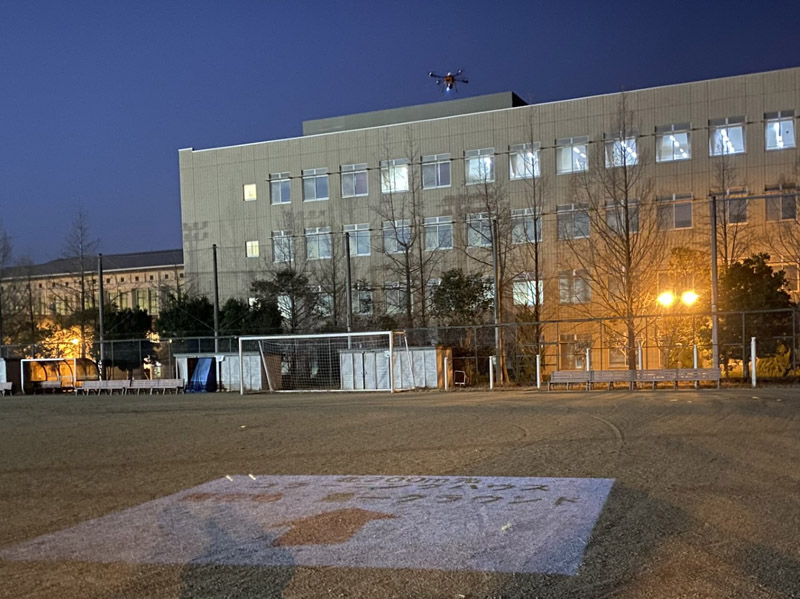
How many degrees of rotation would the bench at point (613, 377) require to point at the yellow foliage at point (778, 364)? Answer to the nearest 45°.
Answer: approximately 135° to its left

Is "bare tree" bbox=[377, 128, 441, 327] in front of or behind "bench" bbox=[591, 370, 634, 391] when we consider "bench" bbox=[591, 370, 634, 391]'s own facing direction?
behind

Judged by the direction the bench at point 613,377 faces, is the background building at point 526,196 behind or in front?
behind

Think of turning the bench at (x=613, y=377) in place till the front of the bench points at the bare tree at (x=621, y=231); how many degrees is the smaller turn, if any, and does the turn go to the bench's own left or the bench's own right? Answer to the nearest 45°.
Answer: approximately 180°

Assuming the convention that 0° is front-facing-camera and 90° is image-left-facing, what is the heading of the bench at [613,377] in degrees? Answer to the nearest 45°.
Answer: approximately 0°
